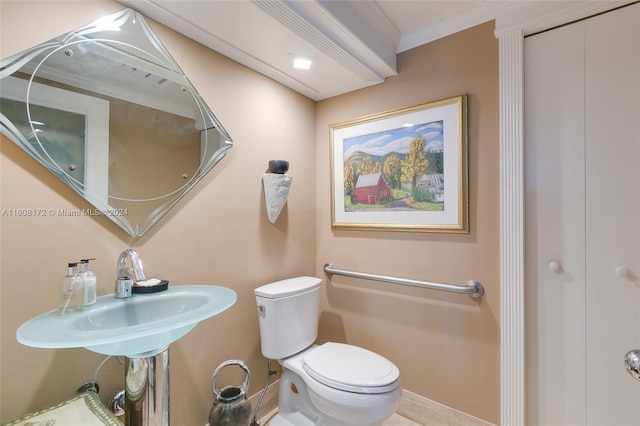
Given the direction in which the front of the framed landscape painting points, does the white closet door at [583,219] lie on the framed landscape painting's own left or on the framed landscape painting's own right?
on the framed landscape painting's own left

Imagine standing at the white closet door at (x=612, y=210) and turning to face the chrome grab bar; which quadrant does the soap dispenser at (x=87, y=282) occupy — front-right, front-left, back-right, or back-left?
front-left

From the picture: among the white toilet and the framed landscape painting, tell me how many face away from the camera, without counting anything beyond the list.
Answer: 0

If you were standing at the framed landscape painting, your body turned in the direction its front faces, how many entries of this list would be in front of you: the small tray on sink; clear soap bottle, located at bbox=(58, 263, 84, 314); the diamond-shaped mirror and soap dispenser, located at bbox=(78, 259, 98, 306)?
4

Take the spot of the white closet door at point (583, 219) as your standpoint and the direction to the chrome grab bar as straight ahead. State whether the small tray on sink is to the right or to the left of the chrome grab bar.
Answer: left

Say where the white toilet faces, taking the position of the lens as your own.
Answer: facing the viewer and to the right of the viewer

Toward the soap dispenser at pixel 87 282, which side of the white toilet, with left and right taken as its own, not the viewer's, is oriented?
right

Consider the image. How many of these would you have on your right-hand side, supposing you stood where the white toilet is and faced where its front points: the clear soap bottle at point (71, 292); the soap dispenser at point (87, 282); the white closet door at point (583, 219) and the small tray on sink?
3

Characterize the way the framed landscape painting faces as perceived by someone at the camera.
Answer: facing the viewer and to the left of the viewer

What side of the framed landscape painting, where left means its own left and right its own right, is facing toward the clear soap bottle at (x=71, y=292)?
front

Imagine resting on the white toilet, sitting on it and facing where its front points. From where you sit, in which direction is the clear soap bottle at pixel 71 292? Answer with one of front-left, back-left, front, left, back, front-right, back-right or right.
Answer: right
